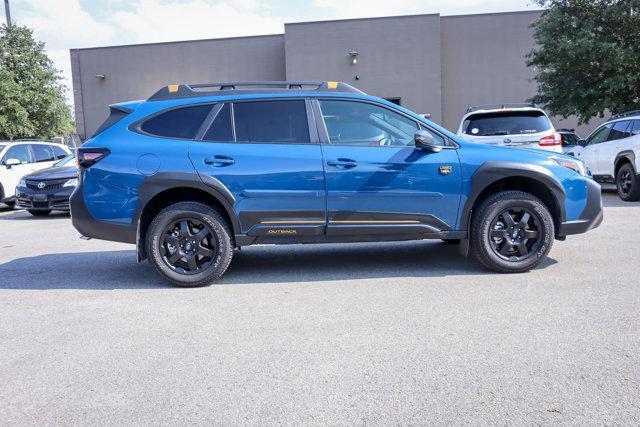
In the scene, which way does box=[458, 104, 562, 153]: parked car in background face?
away from the camera

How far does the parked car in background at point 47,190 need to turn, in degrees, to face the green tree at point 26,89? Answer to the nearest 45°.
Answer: approximately 135° to its right

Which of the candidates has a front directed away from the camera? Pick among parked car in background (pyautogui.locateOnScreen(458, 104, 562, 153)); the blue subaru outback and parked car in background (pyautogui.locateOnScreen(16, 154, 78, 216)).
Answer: parked car in background (pyautogui.locateOnScreen(458, 104, 562, 153))

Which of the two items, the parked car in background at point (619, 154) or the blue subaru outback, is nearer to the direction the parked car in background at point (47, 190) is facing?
the blue subaru outback

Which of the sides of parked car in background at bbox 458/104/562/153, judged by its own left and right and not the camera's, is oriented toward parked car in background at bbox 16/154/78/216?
left

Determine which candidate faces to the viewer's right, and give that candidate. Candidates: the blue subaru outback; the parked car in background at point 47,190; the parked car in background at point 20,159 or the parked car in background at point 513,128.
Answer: the blue subaru outback

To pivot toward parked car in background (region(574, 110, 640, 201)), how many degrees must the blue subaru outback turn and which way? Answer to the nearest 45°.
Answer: approximately 45° to its left

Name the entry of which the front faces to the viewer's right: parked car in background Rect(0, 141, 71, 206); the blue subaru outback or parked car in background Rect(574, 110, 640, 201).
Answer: the blue subaru outback

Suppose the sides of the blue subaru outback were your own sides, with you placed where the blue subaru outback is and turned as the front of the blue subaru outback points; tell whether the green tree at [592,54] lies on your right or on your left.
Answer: on your left

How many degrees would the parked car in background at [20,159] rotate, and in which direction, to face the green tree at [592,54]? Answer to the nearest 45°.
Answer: approximately 135° to its left

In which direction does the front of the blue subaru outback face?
to the viewer's right

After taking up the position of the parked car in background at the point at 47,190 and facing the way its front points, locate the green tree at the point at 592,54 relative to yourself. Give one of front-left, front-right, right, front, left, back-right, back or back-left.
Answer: back-left
